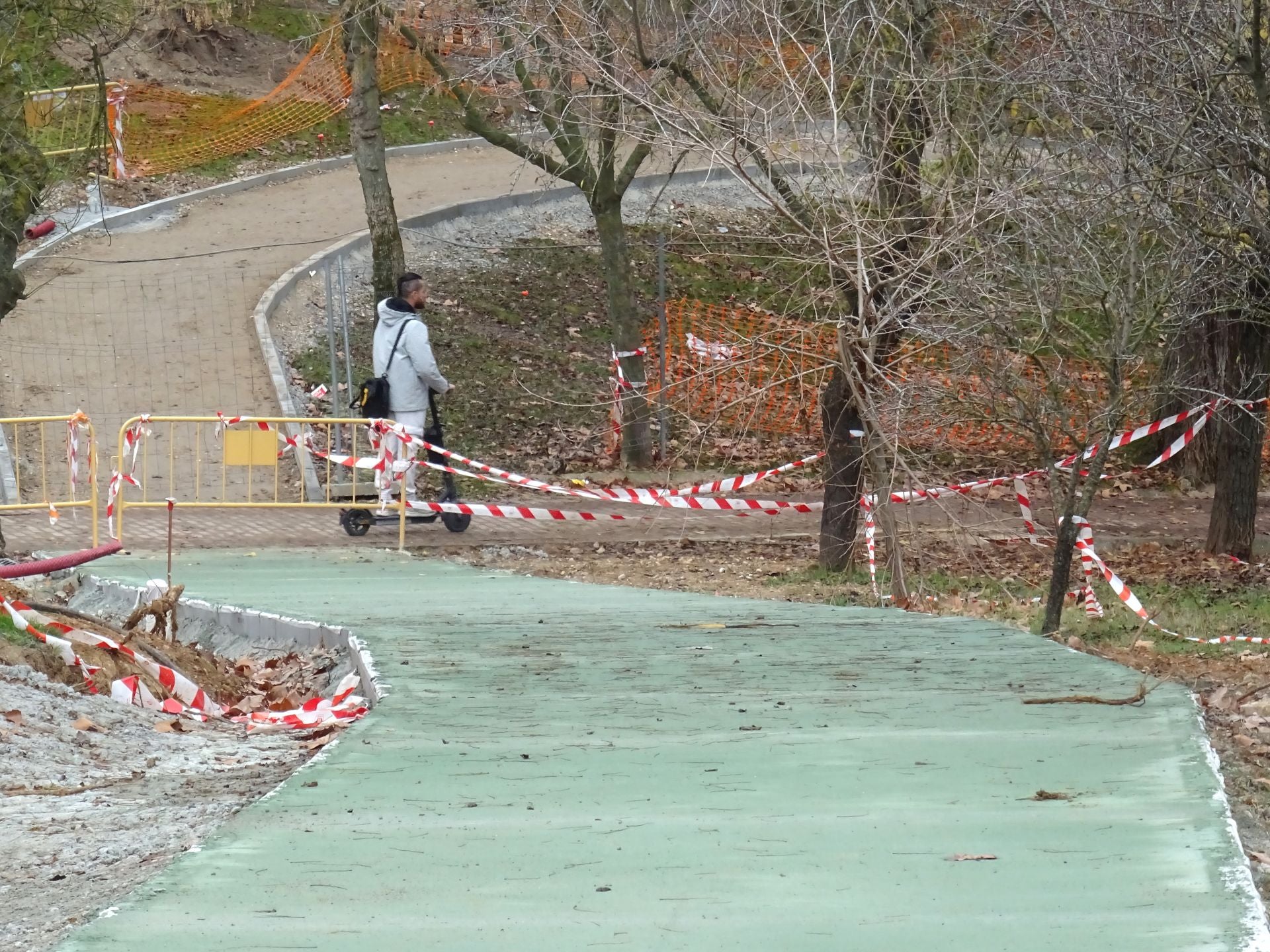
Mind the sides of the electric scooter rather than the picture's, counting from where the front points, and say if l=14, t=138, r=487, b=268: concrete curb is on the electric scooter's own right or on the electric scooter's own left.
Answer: on the electric scooter's own left

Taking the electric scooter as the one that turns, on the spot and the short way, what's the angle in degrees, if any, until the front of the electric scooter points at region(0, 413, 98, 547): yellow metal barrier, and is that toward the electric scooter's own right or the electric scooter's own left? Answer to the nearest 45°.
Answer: approximately 135° to the electric scooter's own left

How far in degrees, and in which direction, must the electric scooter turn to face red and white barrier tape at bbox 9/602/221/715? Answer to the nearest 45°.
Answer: approximately 90° to its right

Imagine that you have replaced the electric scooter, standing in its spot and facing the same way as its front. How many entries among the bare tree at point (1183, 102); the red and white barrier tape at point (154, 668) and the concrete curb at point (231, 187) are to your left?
1

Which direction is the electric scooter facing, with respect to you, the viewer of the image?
facing to the right of the viewer

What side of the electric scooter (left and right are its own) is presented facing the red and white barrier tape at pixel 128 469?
back

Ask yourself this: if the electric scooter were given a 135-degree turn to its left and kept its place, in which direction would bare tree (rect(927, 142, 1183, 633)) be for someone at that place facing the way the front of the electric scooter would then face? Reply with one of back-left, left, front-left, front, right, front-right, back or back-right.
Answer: back

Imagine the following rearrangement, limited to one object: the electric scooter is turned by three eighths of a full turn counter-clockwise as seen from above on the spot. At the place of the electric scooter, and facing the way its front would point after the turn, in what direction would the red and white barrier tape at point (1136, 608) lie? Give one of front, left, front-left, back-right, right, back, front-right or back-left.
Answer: back

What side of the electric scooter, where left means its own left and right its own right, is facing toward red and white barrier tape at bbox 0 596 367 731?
right

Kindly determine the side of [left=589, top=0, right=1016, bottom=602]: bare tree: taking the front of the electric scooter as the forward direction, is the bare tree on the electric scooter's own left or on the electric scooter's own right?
on the electric scooter's own right

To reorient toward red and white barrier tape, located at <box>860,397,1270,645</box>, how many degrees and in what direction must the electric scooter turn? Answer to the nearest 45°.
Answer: approximately 45° to its right

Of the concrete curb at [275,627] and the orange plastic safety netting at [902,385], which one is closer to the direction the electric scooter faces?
the orange plastic safety netting

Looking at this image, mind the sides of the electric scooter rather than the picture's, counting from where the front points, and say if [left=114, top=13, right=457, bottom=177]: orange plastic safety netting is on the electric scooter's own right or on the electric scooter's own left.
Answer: on the electric scooter's own left

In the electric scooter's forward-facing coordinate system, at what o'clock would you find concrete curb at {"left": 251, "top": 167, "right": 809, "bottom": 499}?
The concrete curb is roughly at 9 o'clock from the electric scooter.
